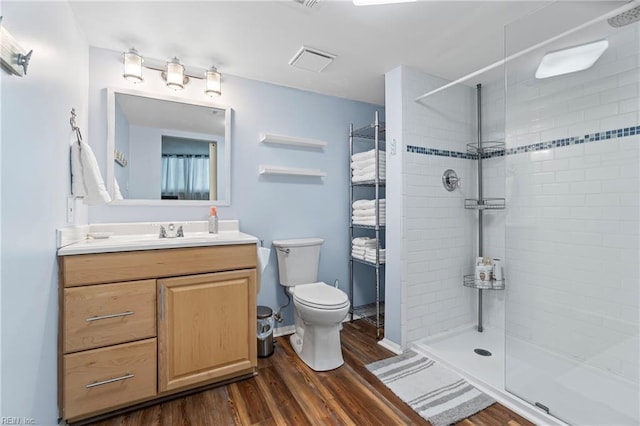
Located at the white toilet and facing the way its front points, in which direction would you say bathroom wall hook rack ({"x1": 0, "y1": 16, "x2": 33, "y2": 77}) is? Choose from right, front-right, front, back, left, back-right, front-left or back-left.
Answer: right

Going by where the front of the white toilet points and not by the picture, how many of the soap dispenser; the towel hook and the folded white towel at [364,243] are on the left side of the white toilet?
1

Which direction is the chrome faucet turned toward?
toward the camera

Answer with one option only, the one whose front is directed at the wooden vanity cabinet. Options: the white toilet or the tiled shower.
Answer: the tiled shower

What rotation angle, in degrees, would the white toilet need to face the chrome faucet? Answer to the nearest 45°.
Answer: approximately 135° to its right

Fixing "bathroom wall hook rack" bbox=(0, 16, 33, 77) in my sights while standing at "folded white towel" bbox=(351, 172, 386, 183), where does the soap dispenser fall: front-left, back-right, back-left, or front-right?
front-right

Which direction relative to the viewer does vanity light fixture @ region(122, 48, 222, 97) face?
toward the camera

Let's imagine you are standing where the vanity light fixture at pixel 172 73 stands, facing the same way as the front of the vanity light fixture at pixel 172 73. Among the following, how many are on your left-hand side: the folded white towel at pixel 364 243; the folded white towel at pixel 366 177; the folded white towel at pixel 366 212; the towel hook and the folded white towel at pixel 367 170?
4

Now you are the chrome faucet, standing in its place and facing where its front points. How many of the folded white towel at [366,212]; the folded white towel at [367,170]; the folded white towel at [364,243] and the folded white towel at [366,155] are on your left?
4

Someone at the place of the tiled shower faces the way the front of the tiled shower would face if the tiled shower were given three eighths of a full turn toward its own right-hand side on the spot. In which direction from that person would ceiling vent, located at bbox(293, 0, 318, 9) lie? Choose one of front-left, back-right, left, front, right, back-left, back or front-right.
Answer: back-left

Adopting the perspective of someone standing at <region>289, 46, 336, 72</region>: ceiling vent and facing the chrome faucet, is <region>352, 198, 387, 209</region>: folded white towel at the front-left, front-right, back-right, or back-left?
back-right

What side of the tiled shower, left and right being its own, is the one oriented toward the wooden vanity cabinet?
front

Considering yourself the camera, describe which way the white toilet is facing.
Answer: facing the viewer and to the right of the viewer

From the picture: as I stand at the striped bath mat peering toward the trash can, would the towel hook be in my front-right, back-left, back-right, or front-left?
front-left
